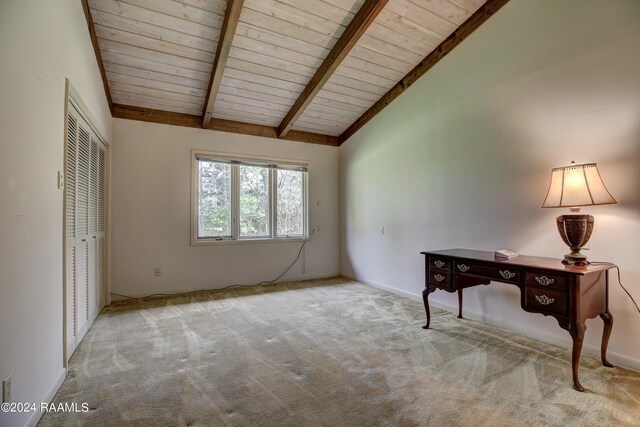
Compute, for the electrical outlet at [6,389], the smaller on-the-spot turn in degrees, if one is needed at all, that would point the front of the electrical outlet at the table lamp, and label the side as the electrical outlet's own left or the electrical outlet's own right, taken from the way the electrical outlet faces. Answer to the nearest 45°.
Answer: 0° — it already faces it

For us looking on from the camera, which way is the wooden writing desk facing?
facing the viewer and to the left of the viewer

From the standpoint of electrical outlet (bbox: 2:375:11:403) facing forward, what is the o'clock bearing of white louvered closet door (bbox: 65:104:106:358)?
The white louvered closet door is roughly at 8 o'clock from the electrical outlet.

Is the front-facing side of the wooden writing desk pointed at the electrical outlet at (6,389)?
yes

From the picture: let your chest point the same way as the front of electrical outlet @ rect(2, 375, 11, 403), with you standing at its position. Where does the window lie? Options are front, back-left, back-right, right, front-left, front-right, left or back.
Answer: left

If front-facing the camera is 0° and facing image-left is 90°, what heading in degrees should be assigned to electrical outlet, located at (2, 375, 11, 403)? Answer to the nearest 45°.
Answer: approximately 315°

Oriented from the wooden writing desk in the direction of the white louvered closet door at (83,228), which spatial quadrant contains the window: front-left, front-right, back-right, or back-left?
front-right

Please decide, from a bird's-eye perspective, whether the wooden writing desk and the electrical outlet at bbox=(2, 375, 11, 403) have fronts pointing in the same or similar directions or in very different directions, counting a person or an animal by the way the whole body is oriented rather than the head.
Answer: very different directions

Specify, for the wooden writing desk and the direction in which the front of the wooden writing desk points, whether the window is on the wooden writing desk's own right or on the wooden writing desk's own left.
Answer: on the wooden writing desk's own right

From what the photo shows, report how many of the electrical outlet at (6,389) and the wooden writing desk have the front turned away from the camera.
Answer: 0
